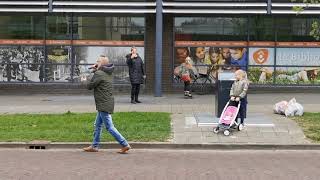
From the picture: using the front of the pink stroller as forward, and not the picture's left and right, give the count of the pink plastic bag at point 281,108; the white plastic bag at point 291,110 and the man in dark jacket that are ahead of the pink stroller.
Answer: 1

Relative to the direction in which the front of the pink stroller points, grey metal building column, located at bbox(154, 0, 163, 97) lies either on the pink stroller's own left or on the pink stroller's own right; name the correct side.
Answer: on the pink stroller's own right

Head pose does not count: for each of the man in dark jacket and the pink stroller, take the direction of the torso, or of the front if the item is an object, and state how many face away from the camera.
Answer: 0

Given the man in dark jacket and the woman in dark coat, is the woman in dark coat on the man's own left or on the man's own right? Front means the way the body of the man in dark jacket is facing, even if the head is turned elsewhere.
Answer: on the man's own right

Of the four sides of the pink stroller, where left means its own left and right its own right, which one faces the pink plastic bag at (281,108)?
back

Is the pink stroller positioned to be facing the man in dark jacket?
yes

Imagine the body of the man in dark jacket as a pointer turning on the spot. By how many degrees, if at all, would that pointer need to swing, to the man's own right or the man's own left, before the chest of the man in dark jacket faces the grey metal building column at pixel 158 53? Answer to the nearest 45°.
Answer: approximately 90° to the man's own right

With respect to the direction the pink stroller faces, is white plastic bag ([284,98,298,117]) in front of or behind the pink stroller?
behind

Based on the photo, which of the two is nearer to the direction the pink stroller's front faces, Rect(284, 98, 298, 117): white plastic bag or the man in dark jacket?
the man in dark jacket

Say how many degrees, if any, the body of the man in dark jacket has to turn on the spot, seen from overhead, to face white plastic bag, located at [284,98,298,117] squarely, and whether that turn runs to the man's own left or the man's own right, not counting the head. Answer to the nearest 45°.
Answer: approximately 135° to the man's own right
